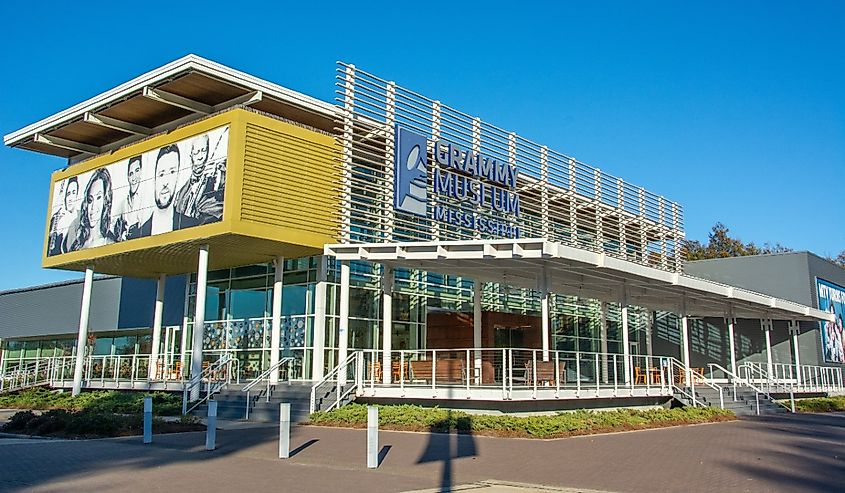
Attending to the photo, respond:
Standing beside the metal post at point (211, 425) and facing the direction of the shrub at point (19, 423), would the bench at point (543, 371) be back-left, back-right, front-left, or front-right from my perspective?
back-right

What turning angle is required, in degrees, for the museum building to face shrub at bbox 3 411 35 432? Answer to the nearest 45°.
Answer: approximately 90° to its right

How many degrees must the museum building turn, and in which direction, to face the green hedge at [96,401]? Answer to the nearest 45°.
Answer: approximately 135° to its right

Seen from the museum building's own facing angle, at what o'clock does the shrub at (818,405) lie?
The shrub is roughly at 10 o'clock from the museum building.

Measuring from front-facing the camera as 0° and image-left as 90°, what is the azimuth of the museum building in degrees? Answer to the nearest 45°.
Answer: approximately 315°

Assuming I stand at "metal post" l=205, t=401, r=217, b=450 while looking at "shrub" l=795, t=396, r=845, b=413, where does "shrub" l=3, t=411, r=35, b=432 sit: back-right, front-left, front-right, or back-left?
back-left

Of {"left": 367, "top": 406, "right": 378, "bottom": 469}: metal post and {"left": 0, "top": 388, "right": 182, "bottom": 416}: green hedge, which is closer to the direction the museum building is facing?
the metal post

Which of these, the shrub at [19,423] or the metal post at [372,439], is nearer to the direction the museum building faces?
the metal post
